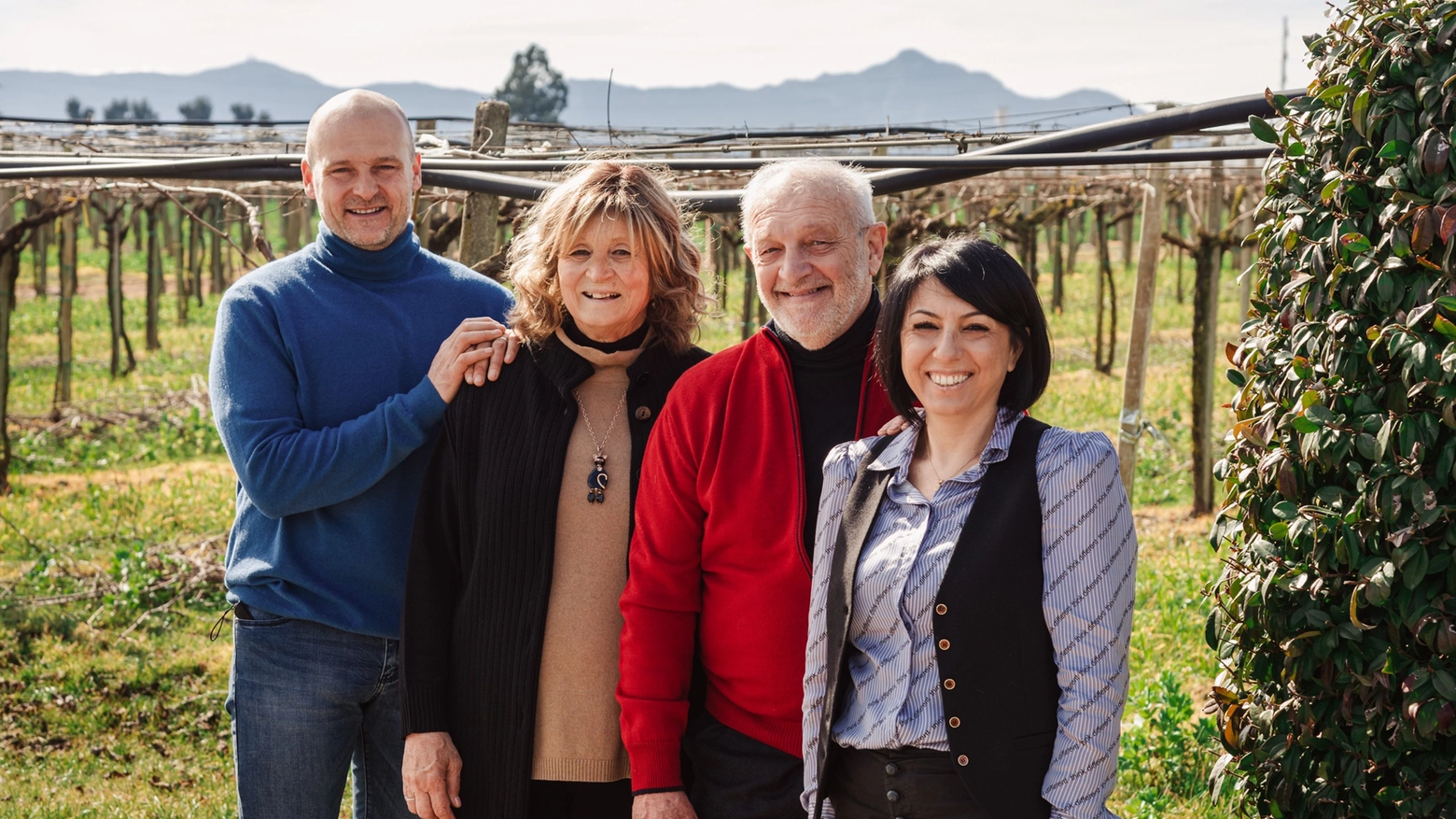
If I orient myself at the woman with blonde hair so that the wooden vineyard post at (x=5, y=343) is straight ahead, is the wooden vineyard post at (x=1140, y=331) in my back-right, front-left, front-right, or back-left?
front-right

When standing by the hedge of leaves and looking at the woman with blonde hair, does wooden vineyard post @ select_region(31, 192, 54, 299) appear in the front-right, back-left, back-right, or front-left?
front-right

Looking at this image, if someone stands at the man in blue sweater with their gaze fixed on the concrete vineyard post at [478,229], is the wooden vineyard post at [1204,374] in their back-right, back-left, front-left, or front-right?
front-right

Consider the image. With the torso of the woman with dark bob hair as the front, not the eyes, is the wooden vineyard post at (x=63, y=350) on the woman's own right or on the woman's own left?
on the woman's own right

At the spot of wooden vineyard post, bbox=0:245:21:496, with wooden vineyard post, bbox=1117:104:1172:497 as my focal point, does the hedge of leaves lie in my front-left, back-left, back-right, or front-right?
front-right

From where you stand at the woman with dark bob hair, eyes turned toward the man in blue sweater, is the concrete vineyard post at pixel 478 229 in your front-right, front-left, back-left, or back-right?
front-right

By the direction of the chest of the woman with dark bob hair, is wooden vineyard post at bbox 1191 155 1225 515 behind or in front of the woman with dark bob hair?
behind

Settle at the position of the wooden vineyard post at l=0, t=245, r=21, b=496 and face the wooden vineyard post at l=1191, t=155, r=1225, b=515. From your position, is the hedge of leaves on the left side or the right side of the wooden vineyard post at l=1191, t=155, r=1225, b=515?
right

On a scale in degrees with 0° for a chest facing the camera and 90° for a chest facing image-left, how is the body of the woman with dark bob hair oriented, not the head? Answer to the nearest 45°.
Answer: approximately 45°

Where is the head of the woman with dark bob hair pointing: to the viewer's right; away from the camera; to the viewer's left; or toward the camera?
toward the camera

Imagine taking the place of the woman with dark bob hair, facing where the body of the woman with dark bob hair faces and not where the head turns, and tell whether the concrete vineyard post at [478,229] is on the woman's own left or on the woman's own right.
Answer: on the woman's own right

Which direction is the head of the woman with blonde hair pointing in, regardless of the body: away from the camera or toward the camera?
toward the camera

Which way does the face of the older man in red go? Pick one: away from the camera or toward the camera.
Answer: toward the camera
